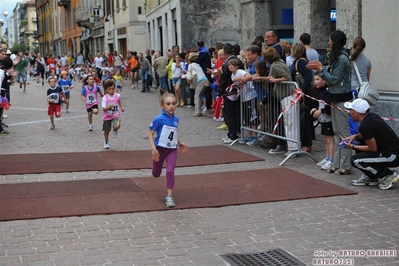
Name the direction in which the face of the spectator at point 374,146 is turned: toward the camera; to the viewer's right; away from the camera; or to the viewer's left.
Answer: to the viewer's left

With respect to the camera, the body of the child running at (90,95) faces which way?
toward the camera

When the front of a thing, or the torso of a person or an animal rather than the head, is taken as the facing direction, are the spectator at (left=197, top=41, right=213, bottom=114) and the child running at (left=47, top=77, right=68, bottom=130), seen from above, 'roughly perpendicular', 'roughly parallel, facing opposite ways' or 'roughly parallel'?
roughly perpendicular

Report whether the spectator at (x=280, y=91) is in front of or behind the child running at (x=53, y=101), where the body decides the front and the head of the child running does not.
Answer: in front

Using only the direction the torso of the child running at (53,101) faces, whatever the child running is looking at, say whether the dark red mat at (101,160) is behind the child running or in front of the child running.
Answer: in front

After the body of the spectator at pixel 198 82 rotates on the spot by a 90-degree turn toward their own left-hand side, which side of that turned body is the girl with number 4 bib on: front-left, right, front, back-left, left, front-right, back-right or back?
front

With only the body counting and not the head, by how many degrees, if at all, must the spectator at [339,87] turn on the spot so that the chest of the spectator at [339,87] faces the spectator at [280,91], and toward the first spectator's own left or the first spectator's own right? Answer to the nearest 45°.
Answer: approximately 45° to the first spectator's own right

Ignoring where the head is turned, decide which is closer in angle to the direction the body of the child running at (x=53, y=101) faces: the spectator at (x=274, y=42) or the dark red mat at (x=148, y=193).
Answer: the dark red mat

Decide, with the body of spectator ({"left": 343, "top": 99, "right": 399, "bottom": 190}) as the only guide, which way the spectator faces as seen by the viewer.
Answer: to the viewer's left

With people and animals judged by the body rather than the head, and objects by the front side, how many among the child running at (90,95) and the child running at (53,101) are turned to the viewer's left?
0

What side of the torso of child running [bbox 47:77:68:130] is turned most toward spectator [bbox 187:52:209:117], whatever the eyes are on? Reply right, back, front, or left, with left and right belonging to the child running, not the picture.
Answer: left

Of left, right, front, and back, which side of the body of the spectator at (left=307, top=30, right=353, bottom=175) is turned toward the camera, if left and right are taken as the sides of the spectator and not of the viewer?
left

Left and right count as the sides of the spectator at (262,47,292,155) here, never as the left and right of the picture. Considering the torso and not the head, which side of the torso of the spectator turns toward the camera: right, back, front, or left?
left

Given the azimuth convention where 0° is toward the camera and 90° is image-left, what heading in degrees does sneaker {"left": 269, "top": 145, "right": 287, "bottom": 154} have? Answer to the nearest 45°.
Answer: approximately 90°

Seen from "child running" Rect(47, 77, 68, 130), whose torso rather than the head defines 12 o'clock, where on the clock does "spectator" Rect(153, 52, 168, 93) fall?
The spectator is roughly at 7 o'clock from the child running.

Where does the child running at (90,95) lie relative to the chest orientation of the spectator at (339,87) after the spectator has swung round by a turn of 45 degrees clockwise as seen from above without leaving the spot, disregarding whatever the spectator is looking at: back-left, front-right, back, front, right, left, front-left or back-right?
front
